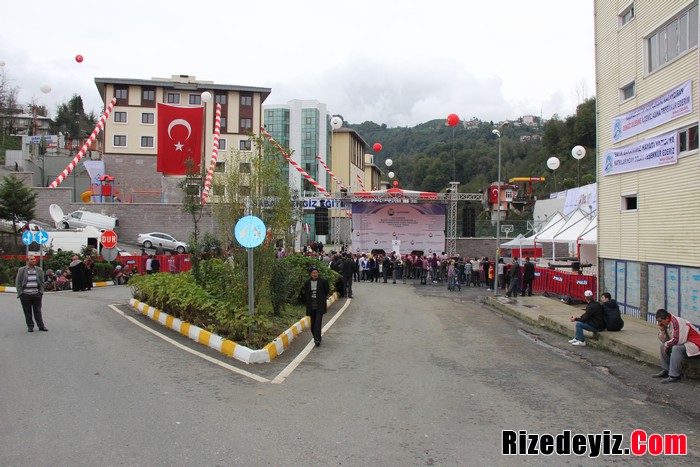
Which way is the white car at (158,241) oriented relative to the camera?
to the viewer's right

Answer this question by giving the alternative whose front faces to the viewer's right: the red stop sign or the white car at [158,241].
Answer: the white car

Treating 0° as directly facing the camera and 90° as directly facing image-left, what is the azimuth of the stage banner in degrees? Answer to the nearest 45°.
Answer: approximately 0°

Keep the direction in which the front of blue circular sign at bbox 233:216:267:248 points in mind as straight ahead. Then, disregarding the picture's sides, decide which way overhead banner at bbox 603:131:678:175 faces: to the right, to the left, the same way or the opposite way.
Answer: to the right

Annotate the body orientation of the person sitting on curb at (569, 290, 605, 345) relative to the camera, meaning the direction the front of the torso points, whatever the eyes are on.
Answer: to the viewer's left

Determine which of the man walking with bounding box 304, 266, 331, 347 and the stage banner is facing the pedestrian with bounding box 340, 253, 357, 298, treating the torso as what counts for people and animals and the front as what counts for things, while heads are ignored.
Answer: the stage banner

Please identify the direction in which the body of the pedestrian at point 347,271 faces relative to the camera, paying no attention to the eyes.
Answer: away from the camera

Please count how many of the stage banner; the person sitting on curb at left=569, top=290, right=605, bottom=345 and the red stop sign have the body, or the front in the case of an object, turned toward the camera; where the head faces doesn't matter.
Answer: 2

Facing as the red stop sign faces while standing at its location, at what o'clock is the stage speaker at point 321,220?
The stage speaker is roughly at 8 o'clock from the red stop sign.

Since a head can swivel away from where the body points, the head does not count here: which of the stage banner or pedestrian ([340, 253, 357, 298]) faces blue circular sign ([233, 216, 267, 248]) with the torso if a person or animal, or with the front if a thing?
the stage banner

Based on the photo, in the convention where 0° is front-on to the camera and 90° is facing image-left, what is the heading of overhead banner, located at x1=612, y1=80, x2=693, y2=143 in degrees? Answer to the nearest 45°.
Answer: approximately 45°

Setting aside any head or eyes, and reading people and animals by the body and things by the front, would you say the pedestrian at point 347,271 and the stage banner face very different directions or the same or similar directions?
very different directions

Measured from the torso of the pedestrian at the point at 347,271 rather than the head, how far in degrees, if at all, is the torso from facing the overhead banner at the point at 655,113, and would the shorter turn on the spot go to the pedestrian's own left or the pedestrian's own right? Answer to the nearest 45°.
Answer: approximately 135° to the pedestrian's own right

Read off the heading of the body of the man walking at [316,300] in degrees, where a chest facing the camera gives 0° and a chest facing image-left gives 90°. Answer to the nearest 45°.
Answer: approximately 0°
